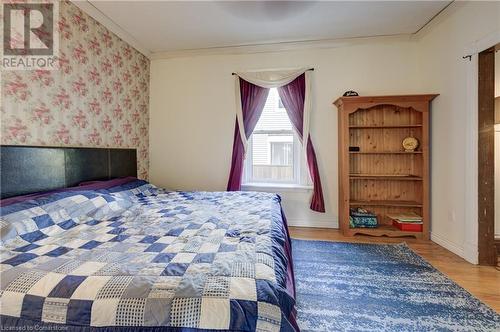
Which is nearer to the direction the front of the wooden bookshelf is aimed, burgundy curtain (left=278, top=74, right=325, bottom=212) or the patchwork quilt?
the patchwork quilt

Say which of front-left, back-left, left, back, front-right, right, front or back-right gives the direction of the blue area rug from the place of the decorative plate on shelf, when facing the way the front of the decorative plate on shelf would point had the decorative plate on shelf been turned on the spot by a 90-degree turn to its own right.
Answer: left

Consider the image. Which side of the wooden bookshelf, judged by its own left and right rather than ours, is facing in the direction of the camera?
front

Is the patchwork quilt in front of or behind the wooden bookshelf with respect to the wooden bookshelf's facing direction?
in front

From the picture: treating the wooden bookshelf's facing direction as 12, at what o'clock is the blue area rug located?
The blue area rug is roughly at 12 o'clock from the wooden bookshelf.

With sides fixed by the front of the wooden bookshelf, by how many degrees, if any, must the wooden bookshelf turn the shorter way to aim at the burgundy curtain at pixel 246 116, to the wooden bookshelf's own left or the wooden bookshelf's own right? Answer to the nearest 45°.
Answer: approximately 90° to the wooden bookshelf's own right

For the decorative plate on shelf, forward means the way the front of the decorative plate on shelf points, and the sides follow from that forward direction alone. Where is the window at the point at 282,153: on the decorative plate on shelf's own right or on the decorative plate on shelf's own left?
on the decorative plate on shelf's own right

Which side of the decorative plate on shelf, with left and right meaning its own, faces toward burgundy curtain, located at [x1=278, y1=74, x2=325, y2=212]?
right

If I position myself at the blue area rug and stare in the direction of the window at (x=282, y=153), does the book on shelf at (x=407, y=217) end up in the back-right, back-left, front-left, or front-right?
front-right
